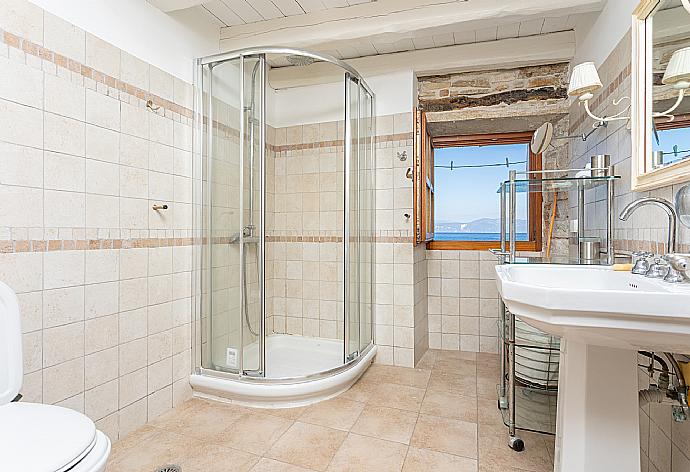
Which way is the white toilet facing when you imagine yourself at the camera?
facing the viewer and to the right of the viewer

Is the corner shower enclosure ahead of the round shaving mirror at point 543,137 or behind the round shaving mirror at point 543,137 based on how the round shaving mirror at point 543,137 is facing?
ahead

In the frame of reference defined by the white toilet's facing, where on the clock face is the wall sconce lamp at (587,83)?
The wall sconce lamp is roughly at 11 o'clock from the white toilet.

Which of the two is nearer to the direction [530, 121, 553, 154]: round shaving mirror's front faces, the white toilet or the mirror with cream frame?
the white toilet

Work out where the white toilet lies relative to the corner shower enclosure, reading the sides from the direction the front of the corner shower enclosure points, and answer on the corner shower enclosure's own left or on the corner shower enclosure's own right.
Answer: on the corner shower enclosure's own right

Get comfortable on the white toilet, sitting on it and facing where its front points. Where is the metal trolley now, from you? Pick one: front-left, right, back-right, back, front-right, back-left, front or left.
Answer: front-left

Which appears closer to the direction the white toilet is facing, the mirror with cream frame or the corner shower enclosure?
the mirror with cream frame

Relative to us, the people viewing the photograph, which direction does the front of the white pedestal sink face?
facing the viewer and to the left of the viewer

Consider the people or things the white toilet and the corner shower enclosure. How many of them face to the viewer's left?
0

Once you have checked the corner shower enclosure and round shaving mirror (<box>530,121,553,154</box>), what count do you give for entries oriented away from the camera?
0

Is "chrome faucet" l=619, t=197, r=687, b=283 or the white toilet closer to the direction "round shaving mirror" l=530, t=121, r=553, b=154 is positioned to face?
the white toilet

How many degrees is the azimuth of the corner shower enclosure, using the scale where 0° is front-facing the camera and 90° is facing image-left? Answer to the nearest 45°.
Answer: approximately 315°

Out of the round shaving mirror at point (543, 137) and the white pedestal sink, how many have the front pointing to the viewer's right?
0

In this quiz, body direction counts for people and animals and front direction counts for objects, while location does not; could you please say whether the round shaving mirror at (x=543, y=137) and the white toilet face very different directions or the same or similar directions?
very different directions
